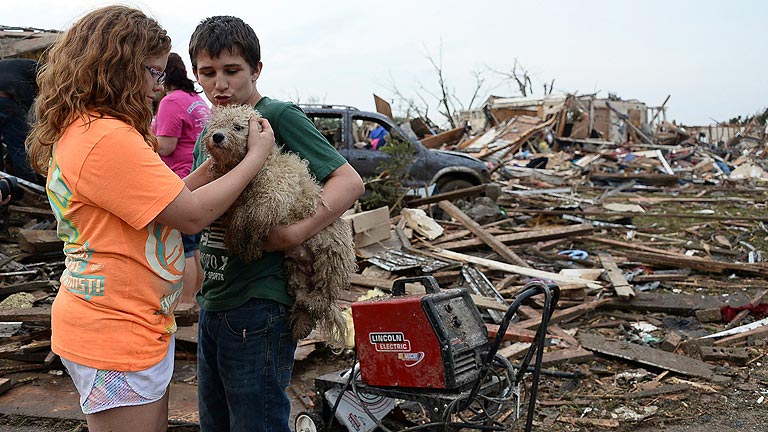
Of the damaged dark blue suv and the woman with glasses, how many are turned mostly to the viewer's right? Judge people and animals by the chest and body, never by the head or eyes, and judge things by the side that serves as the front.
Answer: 2

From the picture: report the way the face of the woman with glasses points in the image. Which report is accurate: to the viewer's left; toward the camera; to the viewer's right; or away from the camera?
to the viewer's right

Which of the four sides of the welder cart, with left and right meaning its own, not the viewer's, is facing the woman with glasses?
right

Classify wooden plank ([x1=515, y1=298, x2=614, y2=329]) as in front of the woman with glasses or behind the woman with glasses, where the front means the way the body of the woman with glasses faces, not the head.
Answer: in front

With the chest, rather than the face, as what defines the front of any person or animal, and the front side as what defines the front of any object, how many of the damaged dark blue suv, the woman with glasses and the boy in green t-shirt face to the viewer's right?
2

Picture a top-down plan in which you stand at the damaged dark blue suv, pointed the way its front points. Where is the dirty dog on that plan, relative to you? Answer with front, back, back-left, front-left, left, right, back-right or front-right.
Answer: right

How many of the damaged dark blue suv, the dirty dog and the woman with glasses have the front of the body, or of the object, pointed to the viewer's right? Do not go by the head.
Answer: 2

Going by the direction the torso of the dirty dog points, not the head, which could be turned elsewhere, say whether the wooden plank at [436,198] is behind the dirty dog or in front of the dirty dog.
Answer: behind

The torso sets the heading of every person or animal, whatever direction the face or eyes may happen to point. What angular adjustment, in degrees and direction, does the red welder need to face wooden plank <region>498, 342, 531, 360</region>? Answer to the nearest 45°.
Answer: approximately 135° to its left

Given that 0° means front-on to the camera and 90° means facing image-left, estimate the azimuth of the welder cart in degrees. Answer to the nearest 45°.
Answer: approximately 315°

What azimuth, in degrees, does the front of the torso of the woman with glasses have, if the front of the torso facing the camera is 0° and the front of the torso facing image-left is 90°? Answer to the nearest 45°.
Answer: approximately 270°

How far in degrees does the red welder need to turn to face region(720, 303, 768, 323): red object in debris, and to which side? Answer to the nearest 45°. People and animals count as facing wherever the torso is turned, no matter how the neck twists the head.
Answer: approximately 90° to its left

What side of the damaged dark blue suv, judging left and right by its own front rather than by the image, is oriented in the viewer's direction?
right
